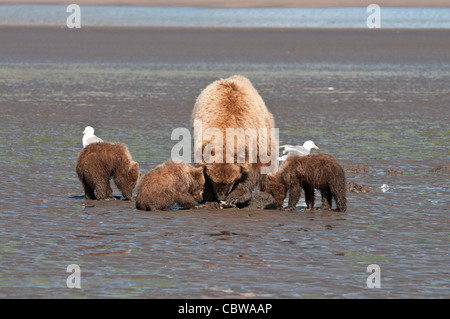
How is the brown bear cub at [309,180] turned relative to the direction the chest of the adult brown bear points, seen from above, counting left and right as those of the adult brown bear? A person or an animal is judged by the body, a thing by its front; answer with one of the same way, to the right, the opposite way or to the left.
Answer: to the right

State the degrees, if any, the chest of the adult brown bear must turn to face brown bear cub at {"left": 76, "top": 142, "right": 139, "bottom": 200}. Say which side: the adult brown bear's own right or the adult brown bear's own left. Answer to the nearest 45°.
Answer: approximately 90° to the adult brown bear's own right

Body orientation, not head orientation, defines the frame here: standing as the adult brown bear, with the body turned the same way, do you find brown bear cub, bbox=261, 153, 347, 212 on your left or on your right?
on your left

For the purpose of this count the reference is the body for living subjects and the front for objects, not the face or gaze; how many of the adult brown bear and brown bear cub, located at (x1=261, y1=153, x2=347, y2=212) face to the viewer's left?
1

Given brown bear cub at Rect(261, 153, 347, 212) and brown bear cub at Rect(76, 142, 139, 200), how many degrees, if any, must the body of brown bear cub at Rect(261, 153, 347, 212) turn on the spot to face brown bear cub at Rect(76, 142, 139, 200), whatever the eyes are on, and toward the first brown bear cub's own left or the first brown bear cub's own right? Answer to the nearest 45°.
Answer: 0° — it already faces it

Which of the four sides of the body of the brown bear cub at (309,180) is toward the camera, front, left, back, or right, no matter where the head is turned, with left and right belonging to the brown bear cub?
left

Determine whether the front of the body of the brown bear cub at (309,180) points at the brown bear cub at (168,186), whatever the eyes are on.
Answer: yes

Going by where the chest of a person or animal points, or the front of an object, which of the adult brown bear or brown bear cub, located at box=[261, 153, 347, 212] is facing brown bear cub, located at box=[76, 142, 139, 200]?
brown bear cub, located at box=[261, 153, 347, 212]

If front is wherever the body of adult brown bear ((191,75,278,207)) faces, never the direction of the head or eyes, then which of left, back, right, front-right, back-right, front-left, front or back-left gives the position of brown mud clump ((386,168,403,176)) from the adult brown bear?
back-left

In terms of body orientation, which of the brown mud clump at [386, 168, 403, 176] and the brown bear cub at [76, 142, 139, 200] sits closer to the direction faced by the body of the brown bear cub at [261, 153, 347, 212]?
the brown bear cub
